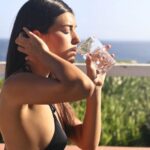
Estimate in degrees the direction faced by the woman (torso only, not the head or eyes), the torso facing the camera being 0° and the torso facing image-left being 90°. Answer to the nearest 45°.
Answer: approximately 270°

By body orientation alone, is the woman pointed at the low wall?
no
